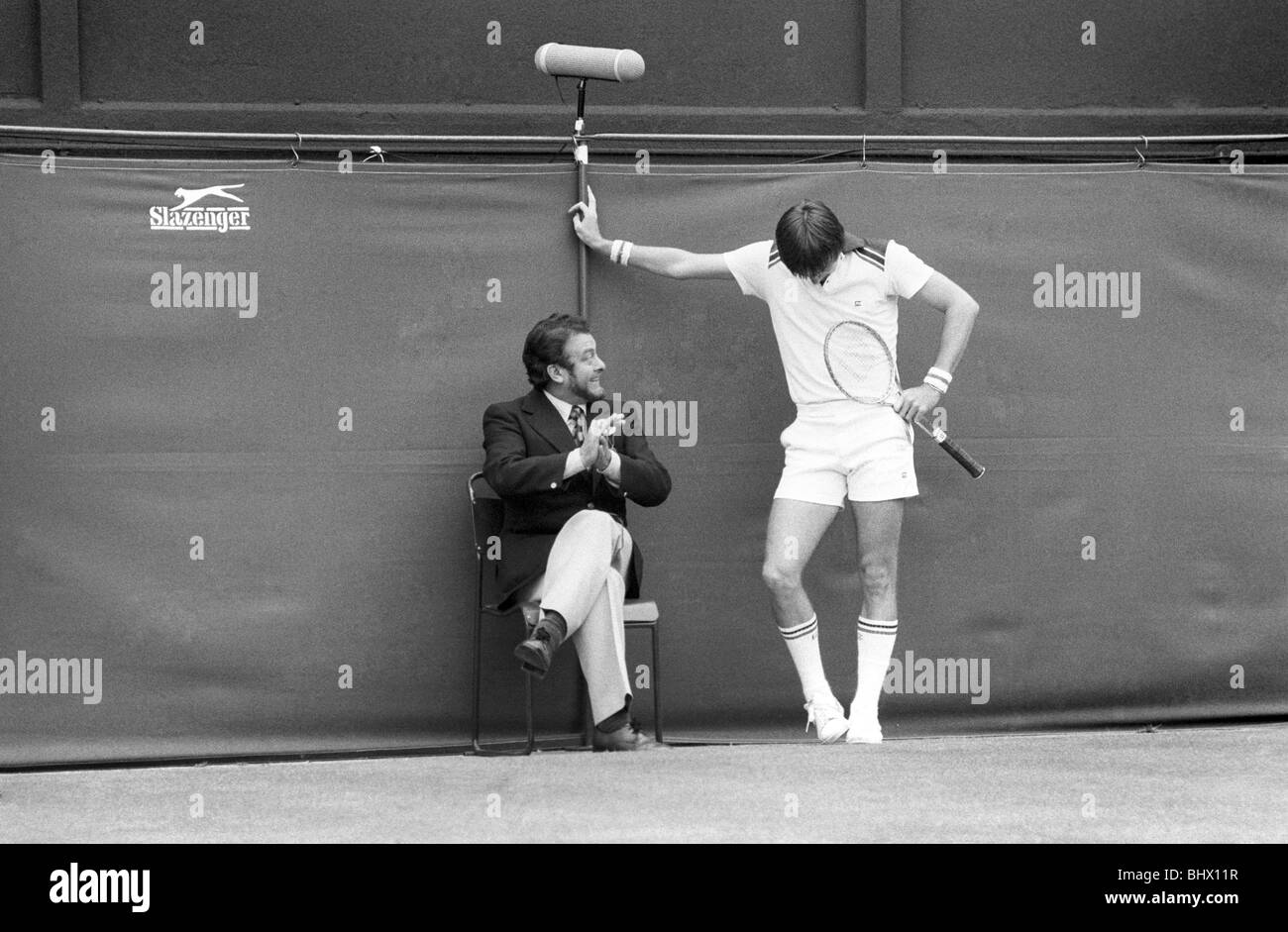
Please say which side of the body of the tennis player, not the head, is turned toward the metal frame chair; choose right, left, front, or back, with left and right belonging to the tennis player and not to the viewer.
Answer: right

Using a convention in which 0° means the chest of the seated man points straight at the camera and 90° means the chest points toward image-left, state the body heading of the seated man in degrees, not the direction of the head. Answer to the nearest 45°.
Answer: approximately 315°

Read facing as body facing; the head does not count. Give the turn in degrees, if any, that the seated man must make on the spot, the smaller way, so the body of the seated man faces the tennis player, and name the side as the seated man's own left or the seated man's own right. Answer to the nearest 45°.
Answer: approximately 45° to the seated man's own left

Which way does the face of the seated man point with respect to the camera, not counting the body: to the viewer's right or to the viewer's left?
to the viewer's right

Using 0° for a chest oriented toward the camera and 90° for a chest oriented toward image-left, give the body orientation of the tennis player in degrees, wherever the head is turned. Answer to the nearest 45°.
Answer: approximately 0°

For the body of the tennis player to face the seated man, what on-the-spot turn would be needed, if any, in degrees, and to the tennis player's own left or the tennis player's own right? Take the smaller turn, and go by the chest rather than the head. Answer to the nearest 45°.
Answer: approximately 90° to the tennis player's own right
